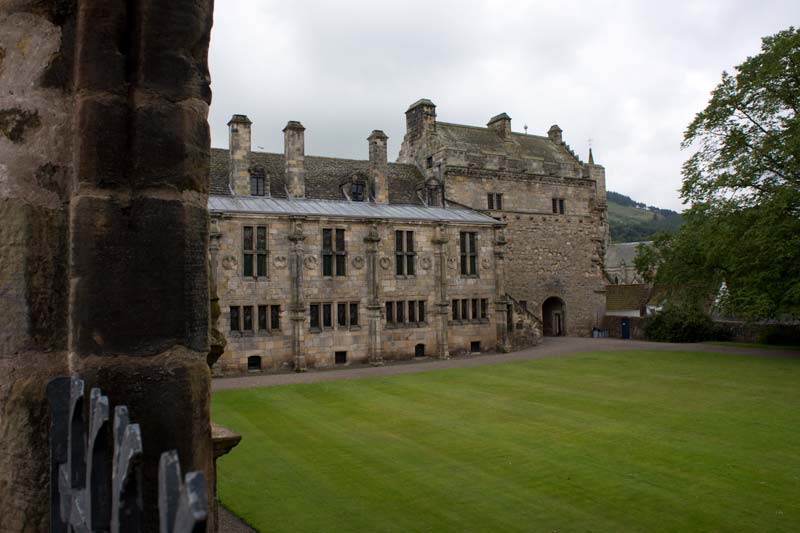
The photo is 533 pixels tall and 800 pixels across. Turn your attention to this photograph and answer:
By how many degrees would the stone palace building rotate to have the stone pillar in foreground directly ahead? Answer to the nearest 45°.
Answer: approximately 45° to its right

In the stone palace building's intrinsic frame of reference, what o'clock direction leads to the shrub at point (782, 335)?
The shrub is roughly at 10 o'clock from the stone palace building.

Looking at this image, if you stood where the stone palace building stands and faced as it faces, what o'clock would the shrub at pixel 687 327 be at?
The shrub is roughly at 10 o'clock from the stone palace building.

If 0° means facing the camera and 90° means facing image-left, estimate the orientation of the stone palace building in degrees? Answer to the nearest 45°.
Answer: approximately 315°
